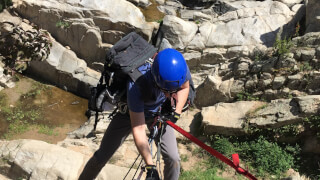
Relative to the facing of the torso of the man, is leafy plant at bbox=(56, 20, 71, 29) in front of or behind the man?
behind

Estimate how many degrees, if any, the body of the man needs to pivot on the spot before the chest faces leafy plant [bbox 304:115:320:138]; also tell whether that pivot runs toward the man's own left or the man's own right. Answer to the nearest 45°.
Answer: approximately 90° to the man's own left

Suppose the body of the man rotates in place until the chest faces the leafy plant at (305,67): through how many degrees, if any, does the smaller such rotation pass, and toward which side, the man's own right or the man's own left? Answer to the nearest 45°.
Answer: approximately 90° to the man's own left

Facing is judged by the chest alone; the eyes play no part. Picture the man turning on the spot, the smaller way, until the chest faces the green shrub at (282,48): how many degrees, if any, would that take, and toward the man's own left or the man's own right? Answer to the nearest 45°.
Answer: approximately 90° to the man's own left

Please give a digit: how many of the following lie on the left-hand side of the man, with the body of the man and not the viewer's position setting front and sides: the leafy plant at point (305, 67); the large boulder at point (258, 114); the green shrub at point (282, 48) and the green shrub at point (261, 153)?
4

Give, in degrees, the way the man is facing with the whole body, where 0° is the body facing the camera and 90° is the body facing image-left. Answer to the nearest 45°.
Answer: approximately 315°

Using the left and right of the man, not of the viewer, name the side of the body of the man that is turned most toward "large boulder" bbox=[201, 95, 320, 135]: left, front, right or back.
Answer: left

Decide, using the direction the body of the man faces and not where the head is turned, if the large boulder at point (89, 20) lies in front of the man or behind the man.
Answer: behind
